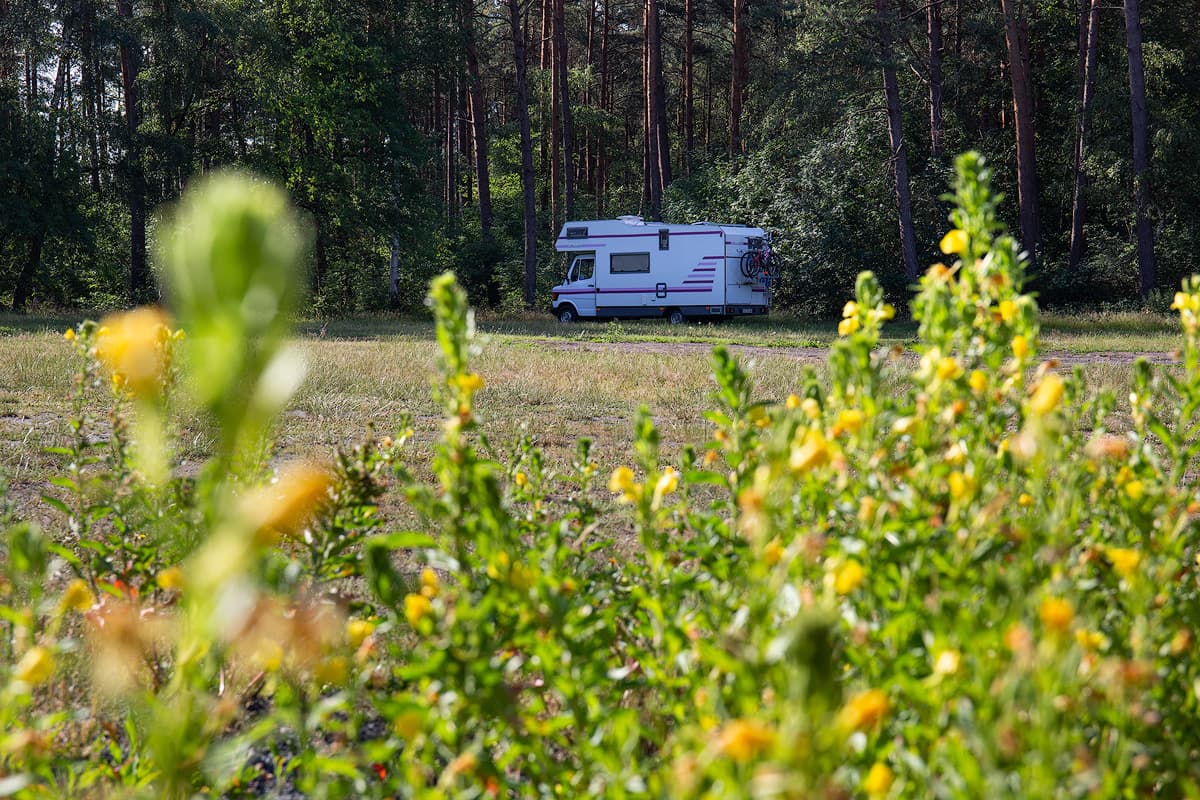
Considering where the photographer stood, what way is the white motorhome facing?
facing away from the viewer and to the left of the viewer
